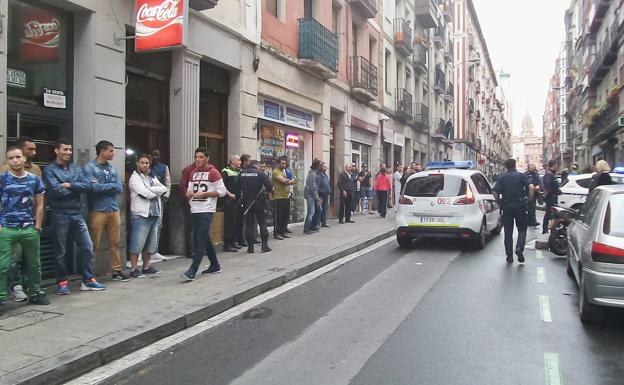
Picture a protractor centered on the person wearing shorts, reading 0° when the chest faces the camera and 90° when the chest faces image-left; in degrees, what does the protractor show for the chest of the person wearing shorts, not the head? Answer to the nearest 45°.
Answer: approximately 315°

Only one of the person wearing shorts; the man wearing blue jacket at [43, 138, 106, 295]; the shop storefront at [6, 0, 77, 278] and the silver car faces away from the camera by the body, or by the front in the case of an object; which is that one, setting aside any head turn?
the silver car

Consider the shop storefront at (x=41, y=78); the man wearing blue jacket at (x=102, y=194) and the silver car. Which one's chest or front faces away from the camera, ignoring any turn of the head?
the silver car

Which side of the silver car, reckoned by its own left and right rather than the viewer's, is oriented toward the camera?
back

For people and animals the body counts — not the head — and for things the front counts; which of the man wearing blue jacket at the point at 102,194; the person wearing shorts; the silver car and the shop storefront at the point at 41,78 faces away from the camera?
the silver car

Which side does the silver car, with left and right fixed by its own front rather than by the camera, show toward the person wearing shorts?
left

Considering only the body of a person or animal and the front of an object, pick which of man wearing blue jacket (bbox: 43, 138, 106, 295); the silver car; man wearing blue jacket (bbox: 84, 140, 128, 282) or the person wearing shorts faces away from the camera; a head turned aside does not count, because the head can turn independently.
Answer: the silver car
